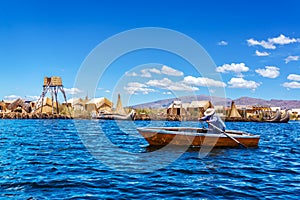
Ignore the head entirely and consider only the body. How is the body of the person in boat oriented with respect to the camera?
to the viewer's left

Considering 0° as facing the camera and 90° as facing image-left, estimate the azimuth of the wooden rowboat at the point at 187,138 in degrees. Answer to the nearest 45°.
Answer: approximately 90°
